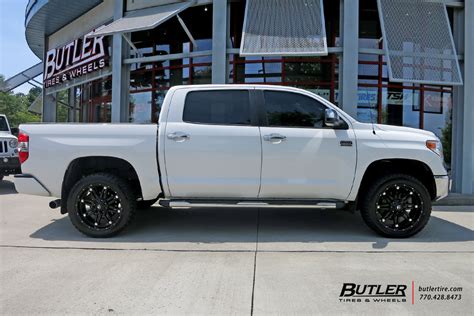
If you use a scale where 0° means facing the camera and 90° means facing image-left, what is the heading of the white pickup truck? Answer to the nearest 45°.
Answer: approximately 270°

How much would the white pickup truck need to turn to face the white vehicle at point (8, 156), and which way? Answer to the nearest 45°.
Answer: approximately 135° to its left
